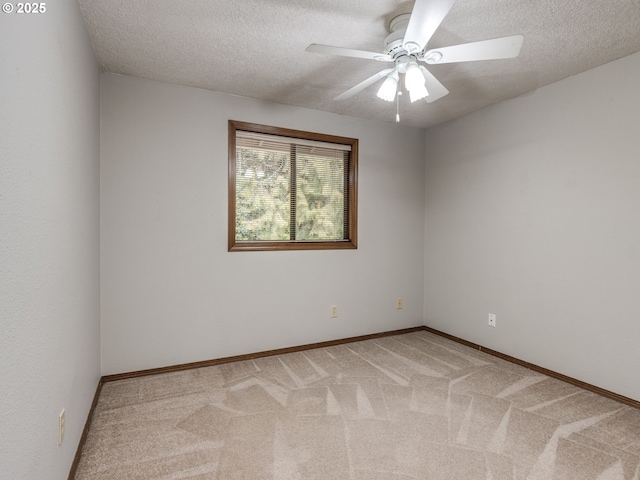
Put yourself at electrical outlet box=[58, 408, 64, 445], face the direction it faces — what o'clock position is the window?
The window is roughly at 11 o'clock from the electrical outlet.

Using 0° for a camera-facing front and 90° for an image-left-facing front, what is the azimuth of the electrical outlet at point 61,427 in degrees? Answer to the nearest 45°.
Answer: approximately 270°
